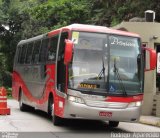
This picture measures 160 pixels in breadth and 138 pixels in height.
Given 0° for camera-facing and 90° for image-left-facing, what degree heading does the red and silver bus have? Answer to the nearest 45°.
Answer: approximately 315°
